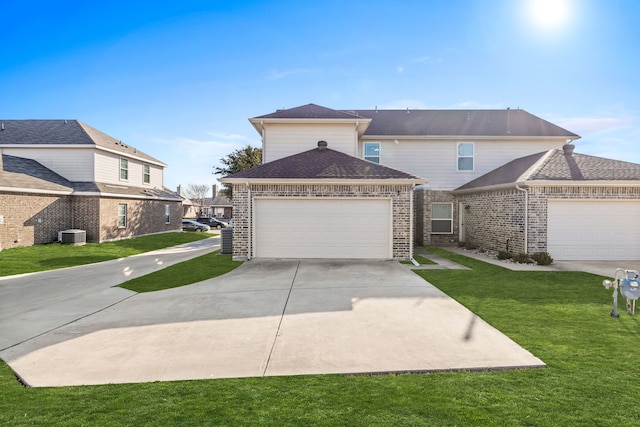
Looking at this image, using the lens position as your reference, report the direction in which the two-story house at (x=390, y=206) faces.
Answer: facing the viewer

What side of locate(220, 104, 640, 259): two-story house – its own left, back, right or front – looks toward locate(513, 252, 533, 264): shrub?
front

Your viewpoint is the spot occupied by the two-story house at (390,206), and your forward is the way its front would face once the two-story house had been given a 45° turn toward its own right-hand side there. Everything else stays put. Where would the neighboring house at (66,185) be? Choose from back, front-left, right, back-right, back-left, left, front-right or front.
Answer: front-right

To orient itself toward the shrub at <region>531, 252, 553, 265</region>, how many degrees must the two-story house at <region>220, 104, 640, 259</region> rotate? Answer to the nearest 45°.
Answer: approximately 90° to its left

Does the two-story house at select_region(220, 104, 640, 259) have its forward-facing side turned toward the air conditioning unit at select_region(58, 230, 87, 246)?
no
